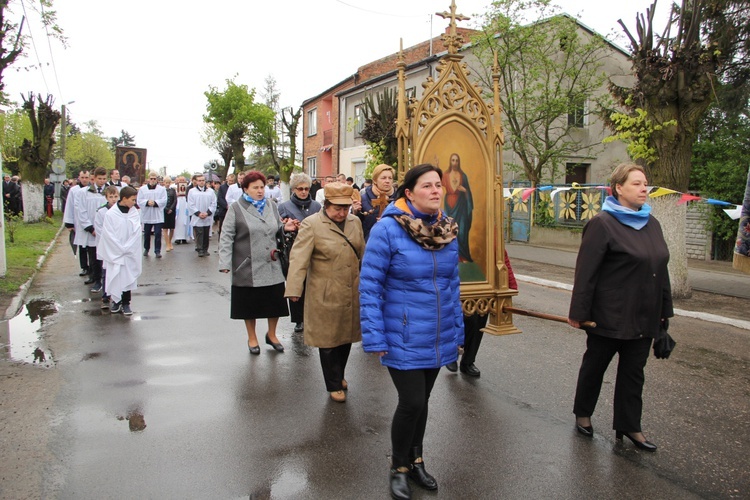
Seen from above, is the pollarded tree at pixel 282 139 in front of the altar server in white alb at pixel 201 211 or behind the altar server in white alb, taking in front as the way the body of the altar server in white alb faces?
behind

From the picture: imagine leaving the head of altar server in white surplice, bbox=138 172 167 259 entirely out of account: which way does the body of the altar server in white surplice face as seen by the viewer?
toward the camera

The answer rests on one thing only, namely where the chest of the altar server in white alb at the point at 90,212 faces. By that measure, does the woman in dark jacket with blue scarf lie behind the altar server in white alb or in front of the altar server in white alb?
in front

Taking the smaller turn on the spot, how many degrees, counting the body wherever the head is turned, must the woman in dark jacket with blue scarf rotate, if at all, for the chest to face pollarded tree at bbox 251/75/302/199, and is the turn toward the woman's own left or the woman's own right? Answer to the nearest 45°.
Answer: approximately 180°

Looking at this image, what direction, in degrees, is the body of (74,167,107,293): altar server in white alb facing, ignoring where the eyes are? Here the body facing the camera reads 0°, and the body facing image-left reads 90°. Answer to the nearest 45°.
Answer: approximately 315°

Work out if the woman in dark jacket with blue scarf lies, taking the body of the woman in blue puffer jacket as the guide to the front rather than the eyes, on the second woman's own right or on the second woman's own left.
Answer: on the second woman's own left

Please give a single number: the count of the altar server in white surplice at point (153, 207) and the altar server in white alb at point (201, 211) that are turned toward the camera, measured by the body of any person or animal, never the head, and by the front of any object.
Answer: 2

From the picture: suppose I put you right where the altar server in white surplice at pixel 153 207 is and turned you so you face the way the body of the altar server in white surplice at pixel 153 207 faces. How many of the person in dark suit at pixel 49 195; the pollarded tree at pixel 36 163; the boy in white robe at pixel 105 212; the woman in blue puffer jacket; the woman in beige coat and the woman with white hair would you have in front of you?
4

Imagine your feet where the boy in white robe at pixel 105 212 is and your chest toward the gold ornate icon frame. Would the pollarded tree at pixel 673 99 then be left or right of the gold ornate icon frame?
left

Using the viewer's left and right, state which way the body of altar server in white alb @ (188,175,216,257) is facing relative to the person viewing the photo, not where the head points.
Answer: facing the viewer

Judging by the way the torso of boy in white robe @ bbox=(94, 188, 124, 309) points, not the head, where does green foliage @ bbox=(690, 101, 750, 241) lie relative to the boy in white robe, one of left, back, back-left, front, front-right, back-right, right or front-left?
front-left

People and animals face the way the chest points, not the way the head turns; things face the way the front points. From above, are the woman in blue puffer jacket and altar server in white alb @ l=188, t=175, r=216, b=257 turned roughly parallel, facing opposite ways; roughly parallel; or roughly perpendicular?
roughly parallel

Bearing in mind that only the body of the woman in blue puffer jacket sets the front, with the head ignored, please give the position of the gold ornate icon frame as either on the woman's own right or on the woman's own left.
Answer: on the woman's own left
